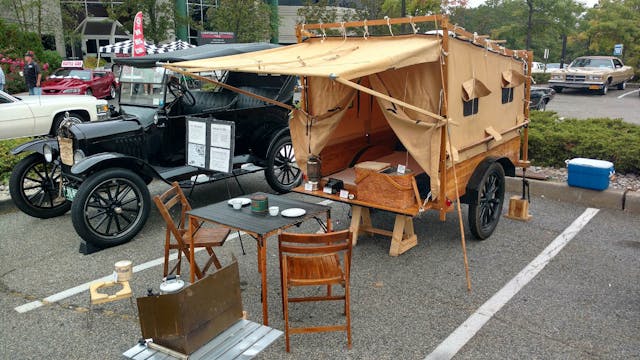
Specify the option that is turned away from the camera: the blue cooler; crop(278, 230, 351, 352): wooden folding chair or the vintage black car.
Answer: the wooden folding chair

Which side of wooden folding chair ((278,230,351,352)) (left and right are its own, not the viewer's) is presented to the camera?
back

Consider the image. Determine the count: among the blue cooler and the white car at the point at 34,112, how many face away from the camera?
0

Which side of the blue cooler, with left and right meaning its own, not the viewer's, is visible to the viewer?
front

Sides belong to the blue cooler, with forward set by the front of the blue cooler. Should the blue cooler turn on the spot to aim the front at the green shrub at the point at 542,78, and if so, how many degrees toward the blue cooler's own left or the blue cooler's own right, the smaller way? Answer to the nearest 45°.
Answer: approximately 180°

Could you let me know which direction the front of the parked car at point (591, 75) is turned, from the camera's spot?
facing the viewer and to the left of the viewer

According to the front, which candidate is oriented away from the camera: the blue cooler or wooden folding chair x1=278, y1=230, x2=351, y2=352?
the wooden folding chair

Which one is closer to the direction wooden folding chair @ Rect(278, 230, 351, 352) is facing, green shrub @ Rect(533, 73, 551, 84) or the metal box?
the green shrub

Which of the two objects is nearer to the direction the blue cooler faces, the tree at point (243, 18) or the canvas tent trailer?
the canvas tent trailer

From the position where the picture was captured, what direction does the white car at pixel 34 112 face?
facing to the right of the viewer

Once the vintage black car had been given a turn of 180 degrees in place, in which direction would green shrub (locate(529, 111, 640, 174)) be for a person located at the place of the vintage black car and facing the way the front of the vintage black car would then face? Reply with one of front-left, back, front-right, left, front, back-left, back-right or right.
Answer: front-right

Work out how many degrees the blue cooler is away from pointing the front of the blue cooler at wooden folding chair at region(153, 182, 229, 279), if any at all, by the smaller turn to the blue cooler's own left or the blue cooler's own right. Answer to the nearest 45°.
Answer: approximately 45° to the blue cooler's own right

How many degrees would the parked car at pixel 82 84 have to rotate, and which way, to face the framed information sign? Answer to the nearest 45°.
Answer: approximately 45° to its left

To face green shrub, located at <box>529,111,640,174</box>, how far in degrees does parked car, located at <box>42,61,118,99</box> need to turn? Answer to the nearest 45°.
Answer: approximately 90° to its left

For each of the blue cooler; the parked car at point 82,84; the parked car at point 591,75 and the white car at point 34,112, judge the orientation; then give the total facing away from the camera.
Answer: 0

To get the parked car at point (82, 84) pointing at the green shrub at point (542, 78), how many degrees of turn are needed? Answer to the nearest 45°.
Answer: approximately 135° to its left

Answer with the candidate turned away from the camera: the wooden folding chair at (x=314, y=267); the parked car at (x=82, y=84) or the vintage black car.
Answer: the wooden folding chair

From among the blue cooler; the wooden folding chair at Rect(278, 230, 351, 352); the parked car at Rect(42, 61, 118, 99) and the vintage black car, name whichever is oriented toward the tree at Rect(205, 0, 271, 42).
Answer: the wooden folding chair
